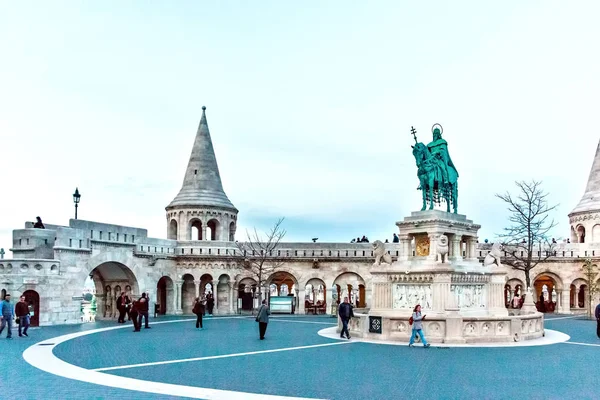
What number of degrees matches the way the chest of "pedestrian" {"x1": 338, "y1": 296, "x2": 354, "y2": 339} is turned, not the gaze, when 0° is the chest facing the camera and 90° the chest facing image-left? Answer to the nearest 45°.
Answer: approximately 0°

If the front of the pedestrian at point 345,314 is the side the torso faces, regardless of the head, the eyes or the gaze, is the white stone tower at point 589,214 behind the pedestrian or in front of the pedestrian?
behind

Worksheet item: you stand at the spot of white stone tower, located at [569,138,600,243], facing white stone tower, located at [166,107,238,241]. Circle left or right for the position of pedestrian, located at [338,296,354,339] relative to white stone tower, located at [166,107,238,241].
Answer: left

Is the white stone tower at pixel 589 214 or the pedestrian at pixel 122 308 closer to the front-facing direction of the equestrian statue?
the pedestrian

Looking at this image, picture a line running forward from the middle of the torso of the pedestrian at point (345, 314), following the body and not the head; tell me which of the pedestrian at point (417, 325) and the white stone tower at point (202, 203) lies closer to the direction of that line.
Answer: the pedestrian

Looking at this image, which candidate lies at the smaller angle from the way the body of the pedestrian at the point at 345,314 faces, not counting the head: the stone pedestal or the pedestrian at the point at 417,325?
the pedestrian

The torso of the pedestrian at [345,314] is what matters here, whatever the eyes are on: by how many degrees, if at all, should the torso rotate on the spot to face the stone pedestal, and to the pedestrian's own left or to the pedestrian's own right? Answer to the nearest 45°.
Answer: approximately 90° to the pedestrian's own left

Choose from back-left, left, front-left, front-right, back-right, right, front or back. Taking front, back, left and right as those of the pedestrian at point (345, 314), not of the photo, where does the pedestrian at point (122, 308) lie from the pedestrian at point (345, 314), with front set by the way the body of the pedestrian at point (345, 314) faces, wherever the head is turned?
back-right
